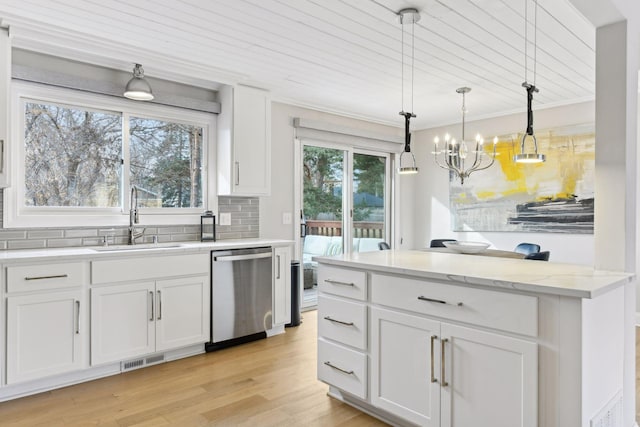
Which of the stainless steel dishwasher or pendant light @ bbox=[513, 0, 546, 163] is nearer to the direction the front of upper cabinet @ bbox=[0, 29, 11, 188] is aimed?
the pendant light

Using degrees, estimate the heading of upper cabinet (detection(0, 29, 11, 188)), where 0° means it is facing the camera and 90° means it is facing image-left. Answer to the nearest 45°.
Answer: approximately 0°

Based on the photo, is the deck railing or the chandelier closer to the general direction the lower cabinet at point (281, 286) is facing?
the chandelier

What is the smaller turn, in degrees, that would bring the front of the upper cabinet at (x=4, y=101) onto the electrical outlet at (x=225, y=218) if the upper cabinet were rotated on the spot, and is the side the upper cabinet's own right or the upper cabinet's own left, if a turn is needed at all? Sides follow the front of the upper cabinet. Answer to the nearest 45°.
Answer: approximately 90° to the upper cabinet's own left

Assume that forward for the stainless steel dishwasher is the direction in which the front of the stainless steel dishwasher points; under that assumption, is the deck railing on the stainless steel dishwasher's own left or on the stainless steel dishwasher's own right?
on the stainless steel dishwasher's own left

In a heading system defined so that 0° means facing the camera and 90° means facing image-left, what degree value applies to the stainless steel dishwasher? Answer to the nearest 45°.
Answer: approximately 315°
